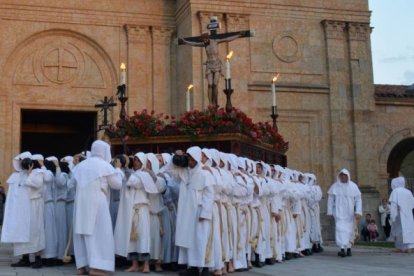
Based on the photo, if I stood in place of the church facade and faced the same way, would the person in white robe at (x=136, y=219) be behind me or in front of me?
in front

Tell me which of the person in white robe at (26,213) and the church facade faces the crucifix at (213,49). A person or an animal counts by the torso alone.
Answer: the church facade

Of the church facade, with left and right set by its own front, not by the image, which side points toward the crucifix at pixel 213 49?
front

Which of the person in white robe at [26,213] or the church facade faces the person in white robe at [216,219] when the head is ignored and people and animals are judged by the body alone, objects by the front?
the church facade

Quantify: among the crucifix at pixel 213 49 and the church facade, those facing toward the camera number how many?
2
